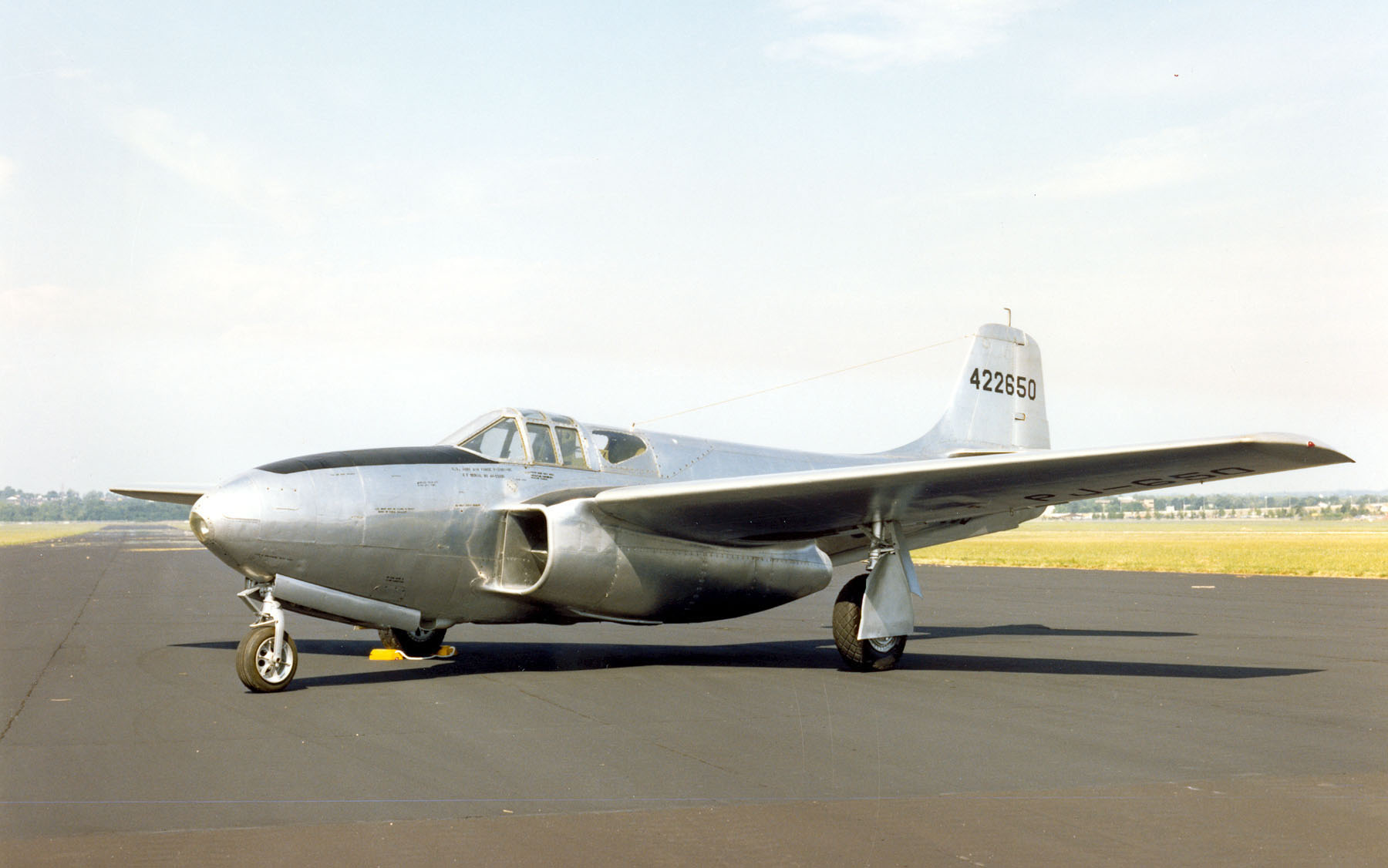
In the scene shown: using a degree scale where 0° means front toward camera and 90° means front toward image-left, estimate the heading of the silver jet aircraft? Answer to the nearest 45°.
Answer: approximately 45°
